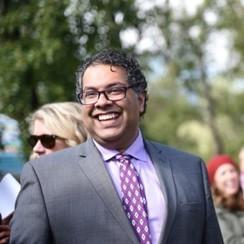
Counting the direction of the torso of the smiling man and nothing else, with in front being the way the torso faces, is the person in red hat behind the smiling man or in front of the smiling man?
behind

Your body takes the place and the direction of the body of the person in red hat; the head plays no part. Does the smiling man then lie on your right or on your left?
on your right

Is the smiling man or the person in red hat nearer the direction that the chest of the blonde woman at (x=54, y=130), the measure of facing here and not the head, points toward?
the smiling man

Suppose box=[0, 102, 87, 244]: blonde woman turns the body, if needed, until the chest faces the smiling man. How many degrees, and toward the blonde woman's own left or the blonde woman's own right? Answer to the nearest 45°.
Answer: approximately 45° to the blonde woman's own left
